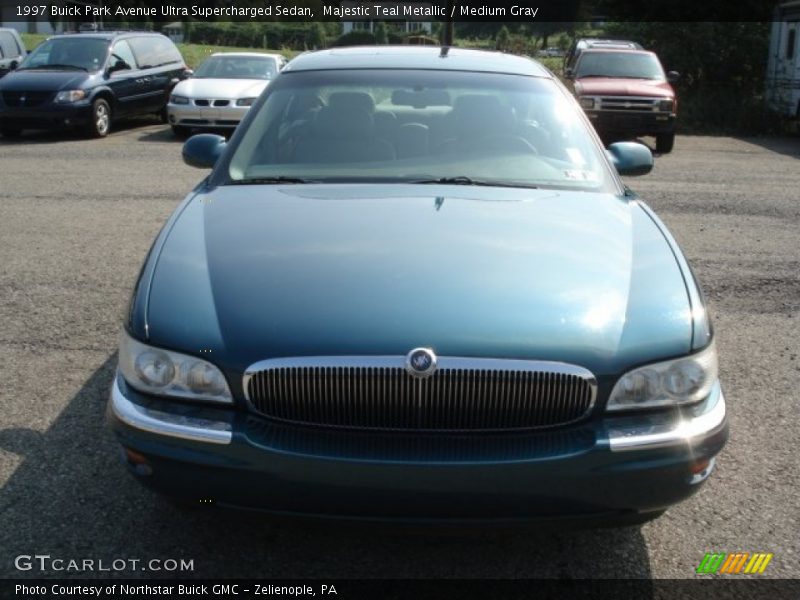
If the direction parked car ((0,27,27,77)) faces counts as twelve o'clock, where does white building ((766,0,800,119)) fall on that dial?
The white building is roughly at 8 o'clock from the parked car.

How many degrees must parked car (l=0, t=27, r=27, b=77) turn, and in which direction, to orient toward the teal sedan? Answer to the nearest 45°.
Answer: approximately 45° to its left

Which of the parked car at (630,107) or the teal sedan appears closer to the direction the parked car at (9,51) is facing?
the teal sedan

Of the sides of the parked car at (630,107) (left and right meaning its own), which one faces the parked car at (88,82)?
right

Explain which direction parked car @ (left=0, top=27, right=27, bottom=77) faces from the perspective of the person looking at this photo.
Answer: facing the viewer and to the left of the viewer

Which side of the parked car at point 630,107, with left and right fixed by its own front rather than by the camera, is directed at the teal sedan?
front

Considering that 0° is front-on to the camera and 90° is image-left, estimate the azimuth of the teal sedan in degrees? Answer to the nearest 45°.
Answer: approximately 0°

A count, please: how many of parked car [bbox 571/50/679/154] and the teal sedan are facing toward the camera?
2

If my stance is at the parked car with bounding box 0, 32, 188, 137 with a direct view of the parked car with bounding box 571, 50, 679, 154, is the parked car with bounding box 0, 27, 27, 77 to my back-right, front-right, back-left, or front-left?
back-left

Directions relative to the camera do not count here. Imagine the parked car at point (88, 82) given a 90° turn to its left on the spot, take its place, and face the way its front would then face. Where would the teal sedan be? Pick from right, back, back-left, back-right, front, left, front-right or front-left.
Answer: front-right

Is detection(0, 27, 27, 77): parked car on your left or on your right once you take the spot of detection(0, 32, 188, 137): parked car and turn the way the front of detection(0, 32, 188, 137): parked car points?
on your right
